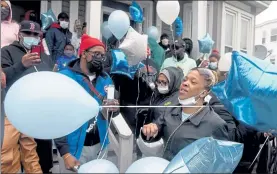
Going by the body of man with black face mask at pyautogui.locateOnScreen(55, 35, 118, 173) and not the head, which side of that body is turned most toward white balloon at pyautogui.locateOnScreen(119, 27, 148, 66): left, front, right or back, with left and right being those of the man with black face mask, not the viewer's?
left

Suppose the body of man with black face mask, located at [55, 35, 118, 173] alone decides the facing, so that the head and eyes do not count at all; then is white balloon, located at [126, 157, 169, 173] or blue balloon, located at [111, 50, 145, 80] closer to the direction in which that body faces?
the white balloon

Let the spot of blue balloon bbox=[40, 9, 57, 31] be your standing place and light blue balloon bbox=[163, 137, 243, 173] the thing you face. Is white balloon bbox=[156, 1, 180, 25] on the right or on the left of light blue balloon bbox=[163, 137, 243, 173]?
left

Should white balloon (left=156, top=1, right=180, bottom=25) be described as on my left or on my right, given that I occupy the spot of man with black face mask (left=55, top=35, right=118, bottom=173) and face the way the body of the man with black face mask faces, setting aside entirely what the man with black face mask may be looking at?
on my left

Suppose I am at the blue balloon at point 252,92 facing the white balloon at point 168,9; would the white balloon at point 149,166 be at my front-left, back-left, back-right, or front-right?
back-left

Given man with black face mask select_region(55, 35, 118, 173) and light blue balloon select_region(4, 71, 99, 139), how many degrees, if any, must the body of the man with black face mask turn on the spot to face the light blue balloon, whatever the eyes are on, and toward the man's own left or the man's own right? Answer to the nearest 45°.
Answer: approximately 45° to the man's own right

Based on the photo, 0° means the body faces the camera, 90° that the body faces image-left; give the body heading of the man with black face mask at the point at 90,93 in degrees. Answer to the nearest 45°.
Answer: approximately 315°

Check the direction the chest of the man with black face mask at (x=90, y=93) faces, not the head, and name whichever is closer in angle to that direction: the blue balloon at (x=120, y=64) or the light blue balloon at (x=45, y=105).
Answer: the light blue balloon
